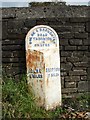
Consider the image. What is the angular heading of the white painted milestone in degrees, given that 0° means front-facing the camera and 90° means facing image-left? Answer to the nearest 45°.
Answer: approximately 0°
